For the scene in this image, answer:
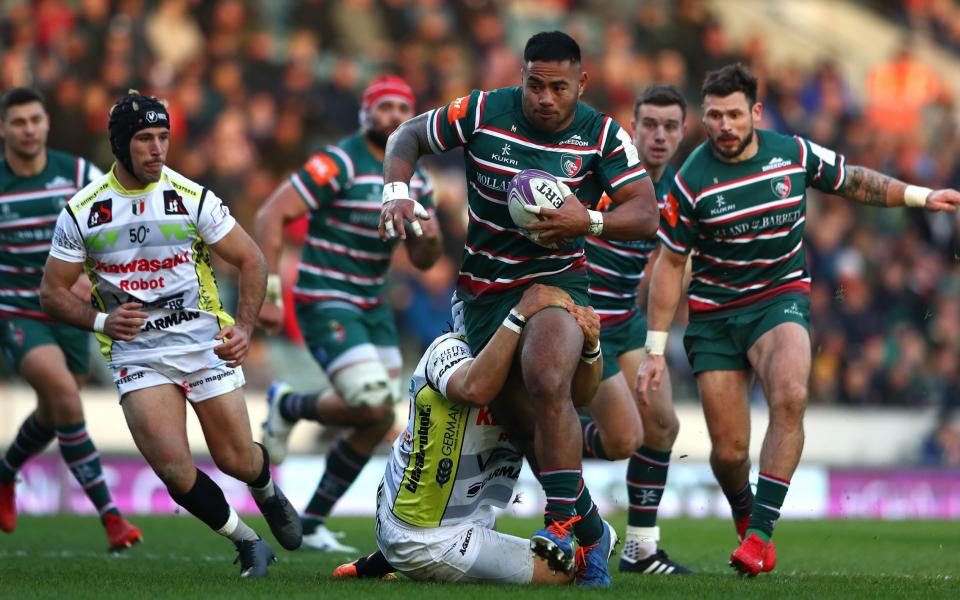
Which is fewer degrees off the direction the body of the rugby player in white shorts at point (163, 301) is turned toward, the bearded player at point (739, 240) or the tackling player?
the tackling player

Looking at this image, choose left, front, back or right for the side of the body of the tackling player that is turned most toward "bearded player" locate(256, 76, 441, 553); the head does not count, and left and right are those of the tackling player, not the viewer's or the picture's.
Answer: left

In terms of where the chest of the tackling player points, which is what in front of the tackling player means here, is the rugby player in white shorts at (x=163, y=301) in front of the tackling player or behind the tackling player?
behind

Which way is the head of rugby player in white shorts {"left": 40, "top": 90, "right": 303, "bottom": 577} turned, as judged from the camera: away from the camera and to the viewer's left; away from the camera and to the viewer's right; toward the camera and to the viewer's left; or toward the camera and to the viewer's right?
toward the camera and to the viewer's right

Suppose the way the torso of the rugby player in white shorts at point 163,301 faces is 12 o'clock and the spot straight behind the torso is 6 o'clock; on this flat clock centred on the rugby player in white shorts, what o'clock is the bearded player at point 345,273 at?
The bearded player is roughly at 7 o'clock from the rugby player in white shorts.
